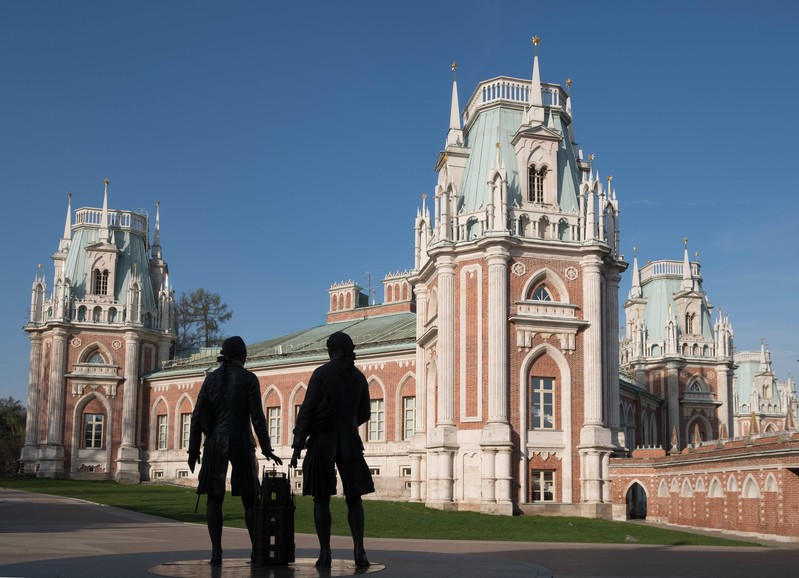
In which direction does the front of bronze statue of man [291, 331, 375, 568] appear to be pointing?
away from the camera

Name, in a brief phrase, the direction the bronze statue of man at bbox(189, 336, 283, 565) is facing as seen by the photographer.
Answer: facing away from the viewer

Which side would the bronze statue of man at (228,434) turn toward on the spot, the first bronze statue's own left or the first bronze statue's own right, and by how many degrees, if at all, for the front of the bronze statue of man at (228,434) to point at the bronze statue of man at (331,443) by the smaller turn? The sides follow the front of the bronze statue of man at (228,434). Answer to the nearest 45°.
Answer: approximately 90° to the first bronze statue's own right

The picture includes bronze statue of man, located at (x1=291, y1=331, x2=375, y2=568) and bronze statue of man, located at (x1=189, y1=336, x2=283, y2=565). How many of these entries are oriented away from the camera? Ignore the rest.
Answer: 2

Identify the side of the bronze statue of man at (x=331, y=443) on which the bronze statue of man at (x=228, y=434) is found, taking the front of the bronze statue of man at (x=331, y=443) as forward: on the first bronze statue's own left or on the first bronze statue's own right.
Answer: on the first bronze statue's own left
